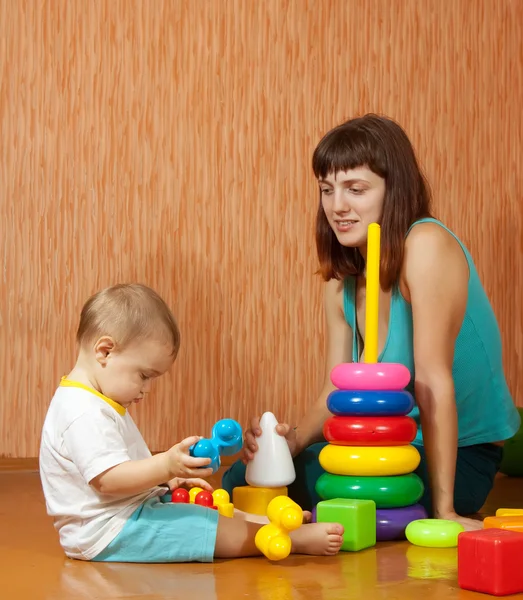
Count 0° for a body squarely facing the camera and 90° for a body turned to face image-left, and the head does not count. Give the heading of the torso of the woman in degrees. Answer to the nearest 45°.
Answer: approximately 45°

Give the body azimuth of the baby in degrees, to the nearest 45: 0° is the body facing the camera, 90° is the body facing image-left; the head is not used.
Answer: approximately 270°
